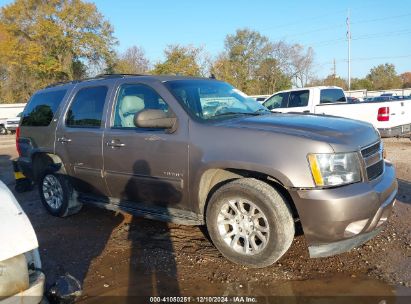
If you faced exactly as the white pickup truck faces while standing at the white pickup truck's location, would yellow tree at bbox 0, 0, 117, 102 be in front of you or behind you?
in front

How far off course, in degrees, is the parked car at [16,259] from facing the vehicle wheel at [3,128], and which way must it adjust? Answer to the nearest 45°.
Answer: approximately 135° to its left

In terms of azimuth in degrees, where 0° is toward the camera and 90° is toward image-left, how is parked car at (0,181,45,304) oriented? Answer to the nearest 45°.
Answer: approximately 315°

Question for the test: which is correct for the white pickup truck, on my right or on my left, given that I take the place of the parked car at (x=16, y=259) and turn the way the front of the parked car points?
on my left

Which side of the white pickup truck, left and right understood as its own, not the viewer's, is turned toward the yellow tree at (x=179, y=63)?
front

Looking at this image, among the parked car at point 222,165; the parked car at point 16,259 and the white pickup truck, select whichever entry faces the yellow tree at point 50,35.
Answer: the white pickup truck

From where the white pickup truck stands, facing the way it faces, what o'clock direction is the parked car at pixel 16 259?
The parked car is roughly at 8 o'clock from the white pickup truck.

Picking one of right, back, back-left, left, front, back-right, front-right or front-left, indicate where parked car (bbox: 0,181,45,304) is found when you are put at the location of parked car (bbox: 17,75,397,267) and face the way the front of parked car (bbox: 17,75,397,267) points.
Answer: right

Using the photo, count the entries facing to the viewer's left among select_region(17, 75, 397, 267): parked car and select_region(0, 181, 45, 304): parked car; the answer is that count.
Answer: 0

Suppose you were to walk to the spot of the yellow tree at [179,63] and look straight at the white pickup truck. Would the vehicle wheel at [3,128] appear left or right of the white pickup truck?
right

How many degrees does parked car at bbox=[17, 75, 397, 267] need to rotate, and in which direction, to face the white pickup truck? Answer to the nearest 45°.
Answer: approximately 90° to its left

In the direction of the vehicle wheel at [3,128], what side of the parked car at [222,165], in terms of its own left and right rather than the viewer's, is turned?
back

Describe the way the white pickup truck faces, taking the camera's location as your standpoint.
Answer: facing away from the viewer and to the left of the viewer

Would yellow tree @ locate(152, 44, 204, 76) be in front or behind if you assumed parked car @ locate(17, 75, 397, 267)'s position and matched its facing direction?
behind

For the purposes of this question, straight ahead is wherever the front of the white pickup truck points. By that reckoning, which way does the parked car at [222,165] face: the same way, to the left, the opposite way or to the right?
the opposite way
